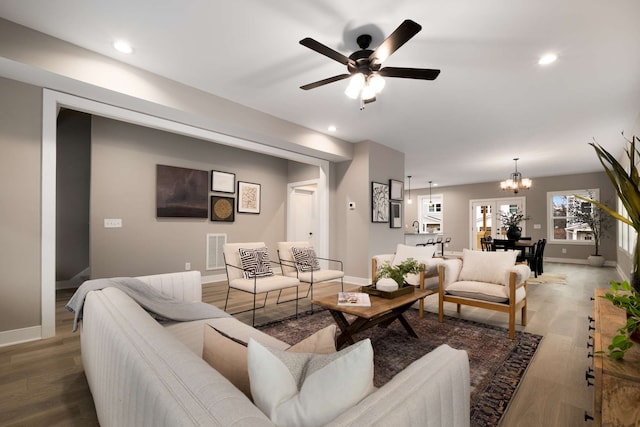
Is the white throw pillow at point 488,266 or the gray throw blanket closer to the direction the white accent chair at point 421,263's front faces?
the gray throw blanket

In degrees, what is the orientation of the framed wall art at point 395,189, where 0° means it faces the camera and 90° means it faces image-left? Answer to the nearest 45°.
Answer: approximately 315°

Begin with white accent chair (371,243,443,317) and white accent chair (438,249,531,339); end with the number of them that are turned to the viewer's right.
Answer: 0

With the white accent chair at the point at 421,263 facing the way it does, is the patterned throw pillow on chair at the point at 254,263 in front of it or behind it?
in front

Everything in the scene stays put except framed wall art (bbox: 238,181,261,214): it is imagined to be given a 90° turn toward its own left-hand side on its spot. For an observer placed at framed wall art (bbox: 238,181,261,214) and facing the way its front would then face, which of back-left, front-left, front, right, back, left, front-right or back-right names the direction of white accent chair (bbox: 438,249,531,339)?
right

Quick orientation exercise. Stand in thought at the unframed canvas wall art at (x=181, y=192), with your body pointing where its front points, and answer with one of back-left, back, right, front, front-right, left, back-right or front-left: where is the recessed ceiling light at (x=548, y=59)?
front

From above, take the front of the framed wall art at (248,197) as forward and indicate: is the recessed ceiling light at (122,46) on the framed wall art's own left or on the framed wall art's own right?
on the framed wall art's own right

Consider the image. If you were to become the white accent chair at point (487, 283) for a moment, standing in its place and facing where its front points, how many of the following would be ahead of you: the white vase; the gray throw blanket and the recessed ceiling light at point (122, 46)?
3

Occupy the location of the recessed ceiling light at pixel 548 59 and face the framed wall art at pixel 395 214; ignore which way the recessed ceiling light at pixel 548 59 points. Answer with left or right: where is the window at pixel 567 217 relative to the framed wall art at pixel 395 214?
right

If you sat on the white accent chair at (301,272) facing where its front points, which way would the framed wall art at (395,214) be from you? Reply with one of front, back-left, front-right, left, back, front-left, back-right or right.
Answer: left

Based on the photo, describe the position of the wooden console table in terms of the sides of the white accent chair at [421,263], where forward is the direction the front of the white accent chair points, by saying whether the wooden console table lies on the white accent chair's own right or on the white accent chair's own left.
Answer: on the white accent chair's own left

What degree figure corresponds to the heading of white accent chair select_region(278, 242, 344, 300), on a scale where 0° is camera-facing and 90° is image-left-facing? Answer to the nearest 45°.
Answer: approximately 315°

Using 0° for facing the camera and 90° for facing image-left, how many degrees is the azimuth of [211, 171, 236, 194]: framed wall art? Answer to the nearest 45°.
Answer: approximately 315°

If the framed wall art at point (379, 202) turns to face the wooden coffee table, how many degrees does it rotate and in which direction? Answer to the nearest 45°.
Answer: approximately 45° to its right

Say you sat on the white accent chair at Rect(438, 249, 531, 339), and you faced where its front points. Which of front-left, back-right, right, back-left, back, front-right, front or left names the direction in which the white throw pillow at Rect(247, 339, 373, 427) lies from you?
front-left

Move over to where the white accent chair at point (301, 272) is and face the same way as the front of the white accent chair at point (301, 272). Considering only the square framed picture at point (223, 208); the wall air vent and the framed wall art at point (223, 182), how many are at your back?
3

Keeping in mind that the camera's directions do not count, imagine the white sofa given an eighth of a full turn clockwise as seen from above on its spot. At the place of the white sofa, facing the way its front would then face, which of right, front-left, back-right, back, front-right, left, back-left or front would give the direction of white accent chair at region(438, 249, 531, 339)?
front-left
